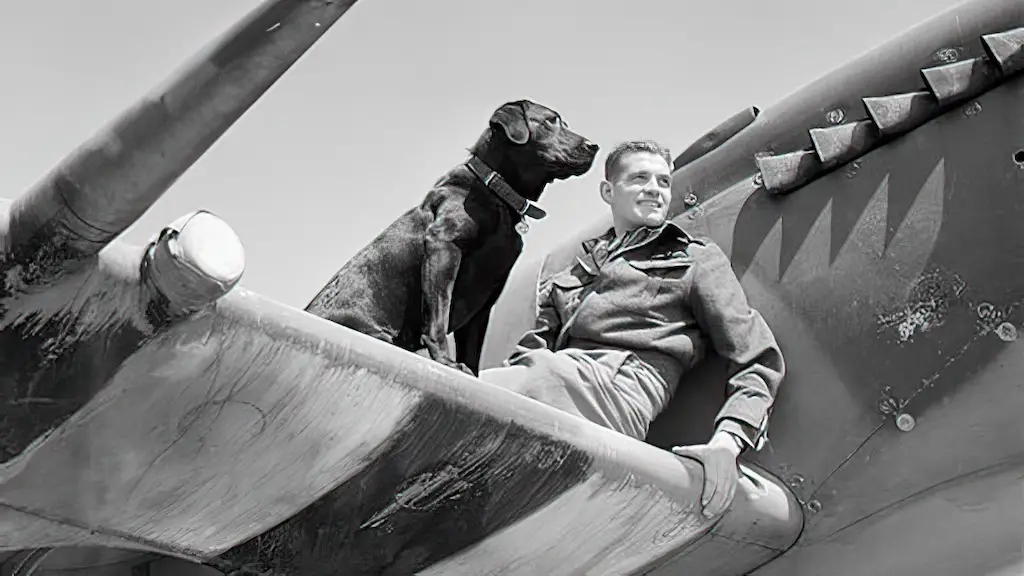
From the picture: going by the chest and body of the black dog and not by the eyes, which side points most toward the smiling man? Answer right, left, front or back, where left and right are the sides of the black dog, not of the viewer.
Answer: front

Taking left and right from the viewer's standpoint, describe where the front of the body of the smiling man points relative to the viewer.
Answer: facing the viewer and to the left of the viewer

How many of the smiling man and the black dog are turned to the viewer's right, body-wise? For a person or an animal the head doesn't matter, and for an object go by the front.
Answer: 1

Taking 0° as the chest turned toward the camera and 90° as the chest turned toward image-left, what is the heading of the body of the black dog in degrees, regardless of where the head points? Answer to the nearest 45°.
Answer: approximately 270°
